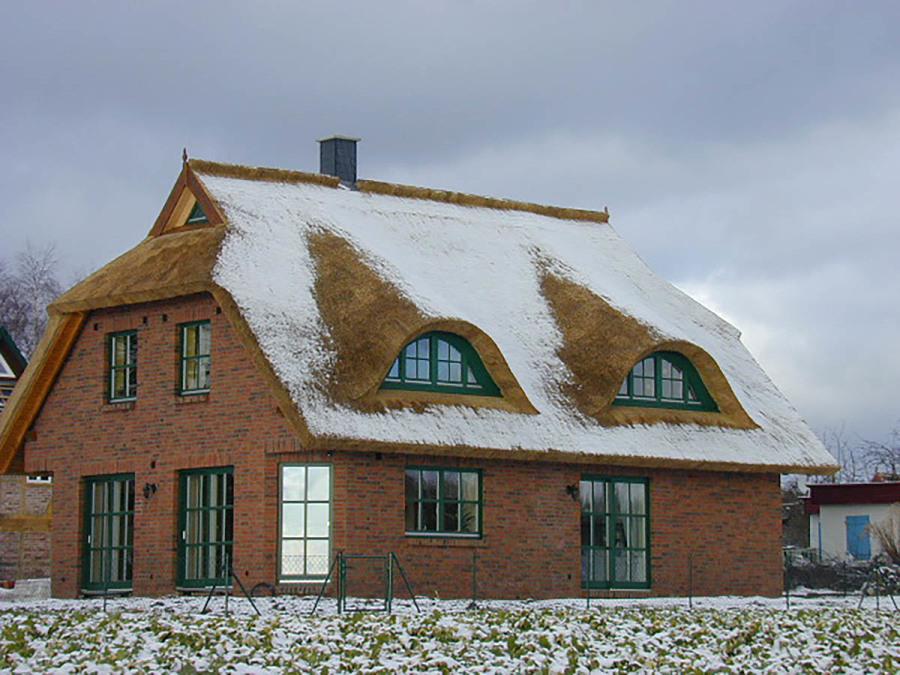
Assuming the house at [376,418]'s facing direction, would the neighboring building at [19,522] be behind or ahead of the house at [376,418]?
behind

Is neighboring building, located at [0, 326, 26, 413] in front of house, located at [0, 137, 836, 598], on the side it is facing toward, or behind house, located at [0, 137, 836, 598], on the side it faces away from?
behind

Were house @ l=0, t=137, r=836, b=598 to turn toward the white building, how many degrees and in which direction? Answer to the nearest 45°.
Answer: approximately 90° to its left

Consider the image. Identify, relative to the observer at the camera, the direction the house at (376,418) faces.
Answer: facing the viewer and to the right of the viewer
